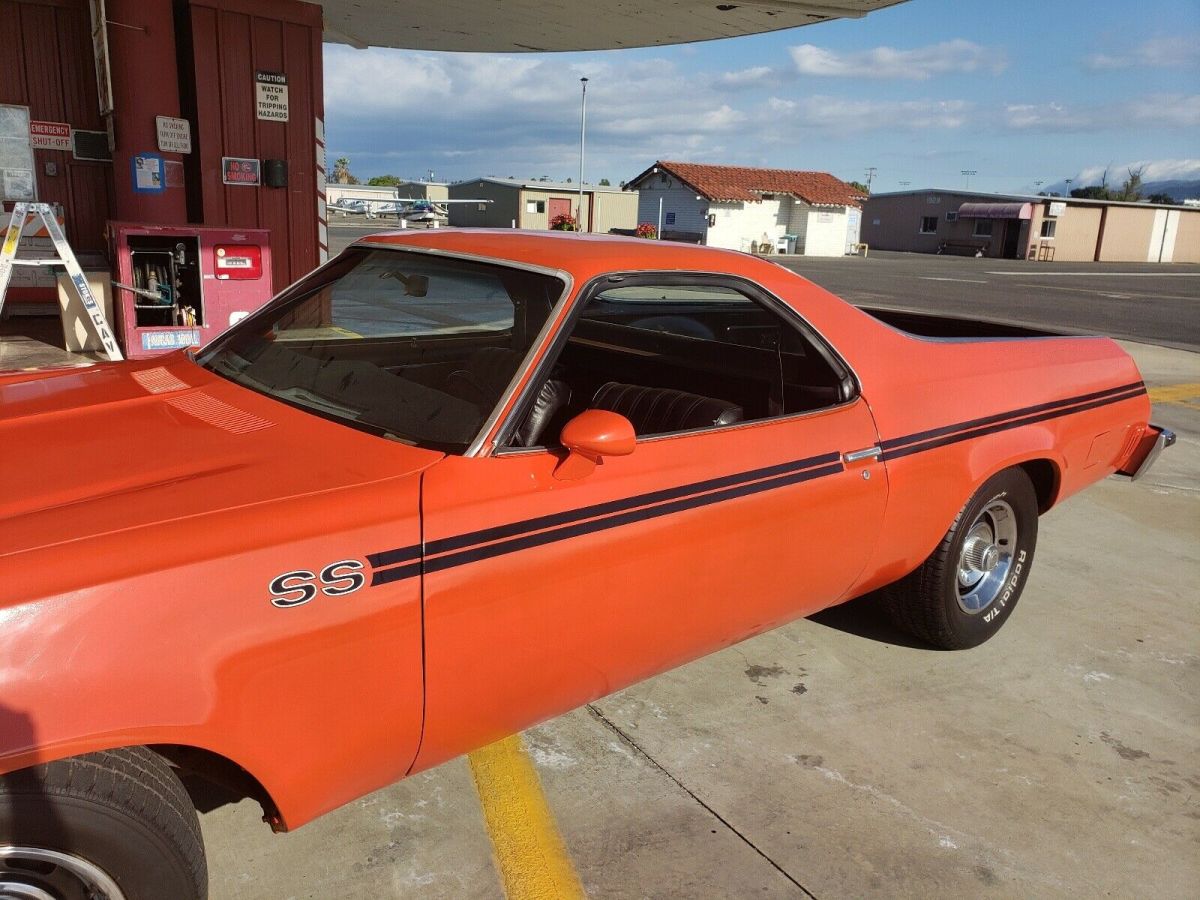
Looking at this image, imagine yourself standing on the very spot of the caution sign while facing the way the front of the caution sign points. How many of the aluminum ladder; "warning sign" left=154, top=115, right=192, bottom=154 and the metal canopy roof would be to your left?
1

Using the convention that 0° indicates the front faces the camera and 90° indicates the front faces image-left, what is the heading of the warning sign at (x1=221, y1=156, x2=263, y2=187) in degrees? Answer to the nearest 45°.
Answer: approximately 0°

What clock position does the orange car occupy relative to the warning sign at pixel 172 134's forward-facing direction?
The orange car is roughly at 12 o'clock from the warning sign.

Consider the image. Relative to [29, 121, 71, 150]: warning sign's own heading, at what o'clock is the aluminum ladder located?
The aluminum ladder is roughly at 12 o'clock from the warning sign.

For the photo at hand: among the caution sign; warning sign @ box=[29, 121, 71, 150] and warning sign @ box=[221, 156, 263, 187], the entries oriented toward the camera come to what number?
3

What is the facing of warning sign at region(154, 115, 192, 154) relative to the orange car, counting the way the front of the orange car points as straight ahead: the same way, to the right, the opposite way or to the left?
to the left

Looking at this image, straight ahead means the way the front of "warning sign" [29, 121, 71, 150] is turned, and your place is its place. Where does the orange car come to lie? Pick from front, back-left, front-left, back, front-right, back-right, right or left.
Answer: front

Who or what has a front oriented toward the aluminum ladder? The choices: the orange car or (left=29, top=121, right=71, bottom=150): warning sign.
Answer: the warning sign

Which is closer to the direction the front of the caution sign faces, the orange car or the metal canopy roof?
the orange car
